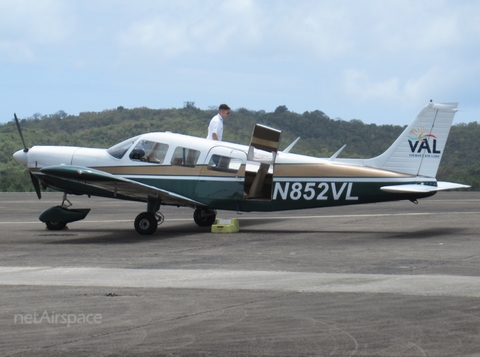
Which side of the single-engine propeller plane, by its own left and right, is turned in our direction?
left
